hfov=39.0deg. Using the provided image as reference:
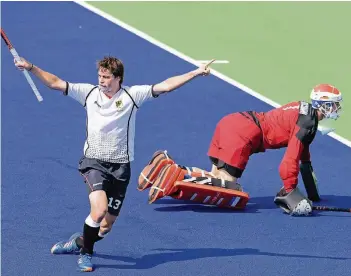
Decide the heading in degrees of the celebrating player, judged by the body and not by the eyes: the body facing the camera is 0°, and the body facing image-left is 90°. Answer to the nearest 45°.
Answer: approximately 0°
